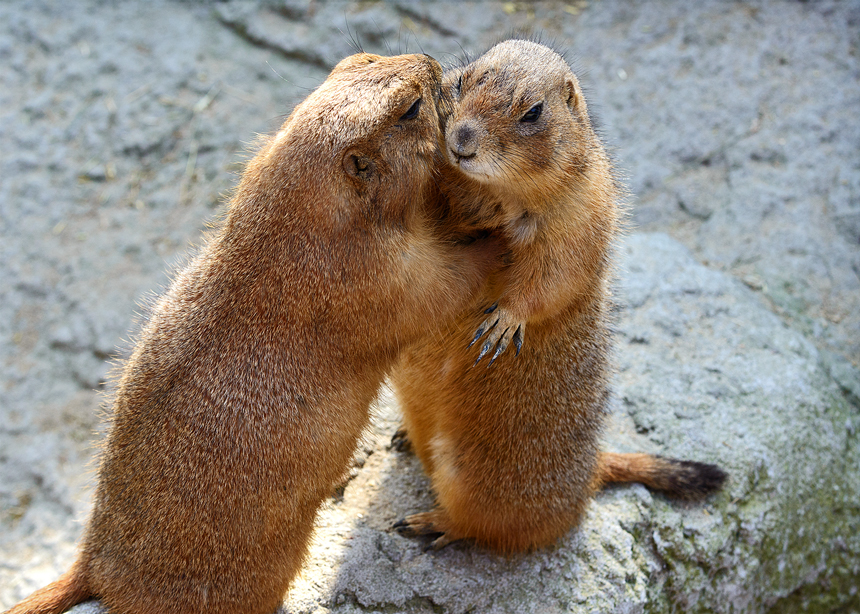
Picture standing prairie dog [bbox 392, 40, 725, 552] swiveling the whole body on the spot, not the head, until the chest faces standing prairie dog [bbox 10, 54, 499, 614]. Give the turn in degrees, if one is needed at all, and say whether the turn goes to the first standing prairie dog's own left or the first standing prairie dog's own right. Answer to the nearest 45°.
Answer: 0° — it already faces it

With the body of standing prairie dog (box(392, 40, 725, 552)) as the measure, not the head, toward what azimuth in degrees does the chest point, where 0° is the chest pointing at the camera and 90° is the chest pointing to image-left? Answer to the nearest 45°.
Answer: approximately 45°
